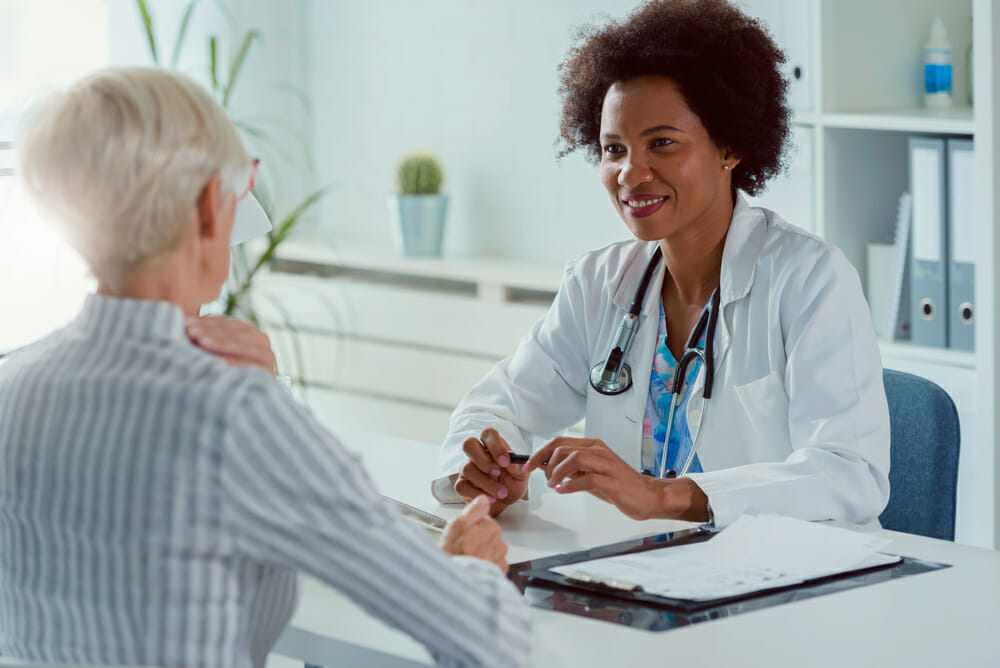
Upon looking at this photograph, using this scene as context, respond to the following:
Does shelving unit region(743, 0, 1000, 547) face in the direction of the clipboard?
yes

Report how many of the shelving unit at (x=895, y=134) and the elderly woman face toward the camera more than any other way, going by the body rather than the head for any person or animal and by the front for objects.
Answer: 1

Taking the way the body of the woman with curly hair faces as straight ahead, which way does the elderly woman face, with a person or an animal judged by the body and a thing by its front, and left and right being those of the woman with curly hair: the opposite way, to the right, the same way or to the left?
the opposite way

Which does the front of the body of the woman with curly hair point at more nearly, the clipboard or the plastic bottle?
the clipboard

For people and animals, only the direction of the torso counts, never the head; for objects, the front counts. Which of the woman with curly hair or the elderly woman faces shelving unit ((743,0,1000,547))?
the elderly woman

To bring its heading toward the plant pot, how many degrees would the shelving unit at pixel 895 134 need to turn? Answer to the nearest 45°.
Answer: approximately 135° to its right

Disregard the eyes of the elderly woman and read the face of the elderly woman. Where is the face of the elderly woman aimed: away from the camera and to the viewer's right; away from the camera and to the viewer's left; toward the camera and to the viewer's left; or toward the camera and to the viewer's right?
away from the camera and to the viewer's right

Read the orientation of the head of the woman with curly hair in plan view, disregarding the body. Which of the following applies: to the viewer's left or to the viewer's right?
to the viewer's left

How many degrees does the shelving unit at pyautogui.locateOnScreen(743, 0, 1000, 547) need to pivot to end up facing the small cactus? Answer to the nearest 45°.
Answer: approximately 135° to its right

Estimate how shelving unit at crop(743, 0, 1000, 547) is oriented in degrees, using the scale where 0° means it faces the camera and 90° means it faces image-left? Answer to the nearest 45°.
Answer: approximately 0°

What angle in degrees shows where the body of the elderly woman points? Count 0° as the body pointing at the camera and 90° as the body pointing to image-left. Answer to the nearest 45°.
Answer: approximately 225°
